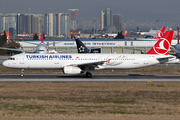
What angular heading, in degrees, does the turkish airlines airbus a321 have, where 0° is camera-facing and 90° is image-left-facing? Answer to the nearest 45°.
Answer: approximately 90°
